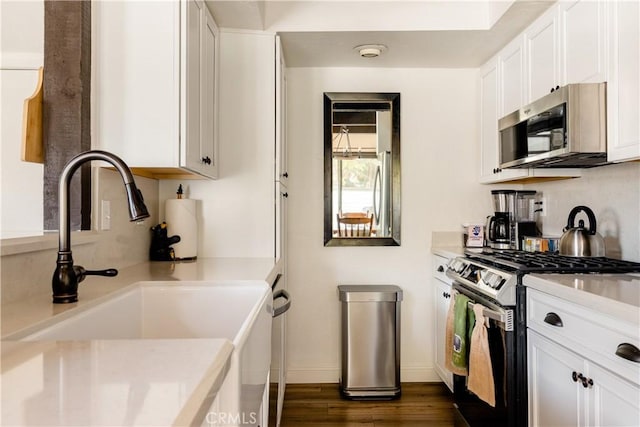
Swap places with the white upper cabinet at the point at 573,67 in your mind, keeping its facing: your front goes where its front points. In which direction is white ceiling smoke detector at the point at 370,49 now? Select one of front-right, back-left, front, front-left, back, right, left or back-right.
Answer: front-right

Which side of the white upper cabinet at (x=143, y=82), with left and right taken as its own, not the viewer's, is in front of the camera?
right

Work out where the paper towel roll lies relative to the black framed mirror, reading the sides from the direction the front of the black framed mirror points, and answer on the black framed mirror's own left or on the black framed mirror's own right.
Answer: on the black framed mirror's own right

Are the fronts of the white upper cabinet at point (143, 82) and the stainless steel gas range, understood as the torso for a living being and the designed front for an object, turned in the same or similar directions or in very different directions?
very different directions

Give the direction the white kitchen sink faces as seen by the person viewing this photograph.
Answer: facing to the right of the viewer

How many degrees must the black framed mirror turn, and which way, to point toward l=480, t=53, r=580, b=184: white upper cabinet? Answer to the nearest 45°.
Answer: approximately 90° to its left

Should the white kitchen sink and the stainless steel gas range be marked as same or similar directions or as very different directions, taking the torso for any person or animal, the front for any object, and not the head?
very different directions

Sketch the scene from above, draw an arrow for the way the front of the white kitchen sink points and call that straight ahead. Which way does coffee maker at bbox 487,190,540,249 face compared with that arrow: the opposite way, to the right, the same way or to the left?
the opposite way

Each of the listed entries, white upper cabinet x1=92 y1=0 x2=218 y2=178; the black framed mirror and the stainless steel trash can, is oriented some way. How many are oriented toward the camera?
2

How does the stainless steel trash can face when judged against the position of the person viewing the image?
facing the viewer

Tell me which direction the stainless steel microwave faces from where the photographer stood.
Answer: facing the viewer and to the left of the viewer
